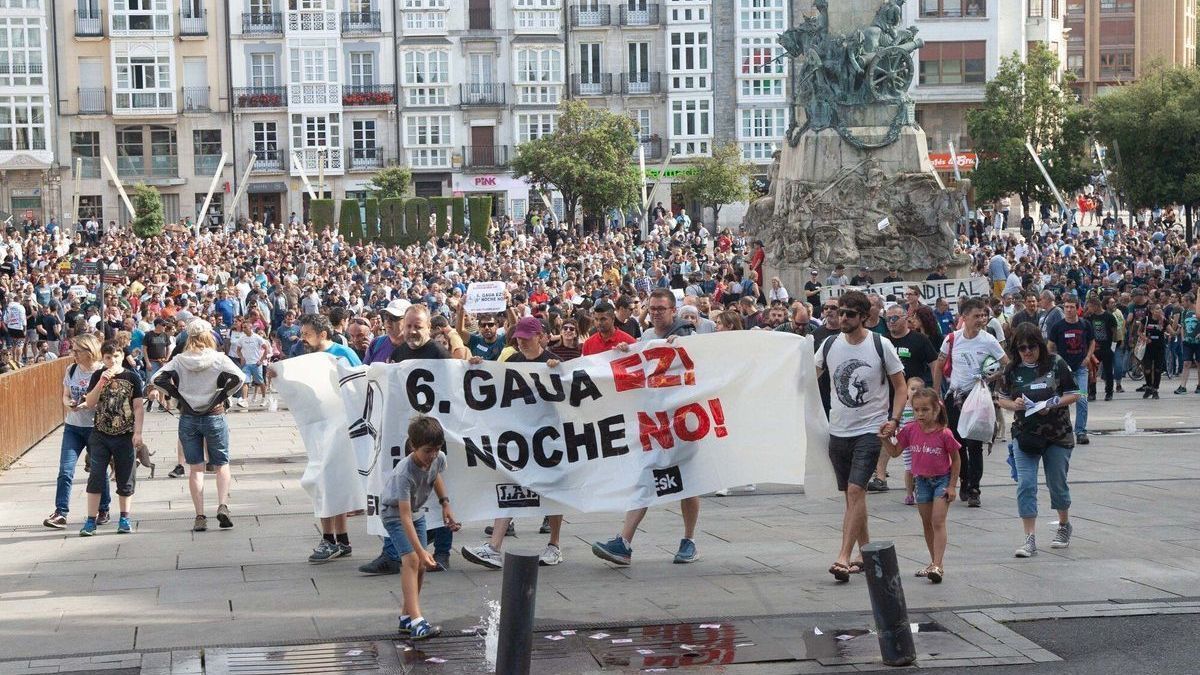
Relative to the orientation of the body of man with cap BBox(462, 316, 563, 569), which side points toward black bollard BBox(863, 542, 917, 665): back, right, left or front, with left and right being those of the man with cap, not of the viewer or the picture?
left

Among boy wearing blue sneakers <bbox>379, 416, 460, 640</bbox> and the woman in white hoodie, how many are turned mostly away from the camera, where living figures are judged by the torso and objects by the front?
1

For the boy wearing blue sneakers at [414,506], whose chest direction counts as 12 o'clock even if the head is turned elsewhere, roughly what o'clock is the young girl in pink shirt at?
The young girl in pink shirt is roughly at 10 o'clock from the boy wearing blue sneakers.

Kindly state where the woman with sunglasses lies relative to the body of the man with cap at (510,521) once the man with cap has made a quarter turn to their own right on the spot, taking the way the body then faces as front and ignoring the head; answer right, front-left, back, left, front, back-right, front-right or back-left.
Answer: back-right

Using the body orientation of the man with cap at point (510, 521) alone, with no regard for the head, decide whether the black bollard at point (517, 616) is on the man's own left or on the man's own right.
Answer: on the man's own left

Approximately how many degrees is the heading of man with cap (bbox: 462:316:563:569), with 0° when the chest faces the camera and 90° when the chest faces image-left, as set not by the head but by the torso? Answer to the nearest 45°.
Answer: approximately 45°

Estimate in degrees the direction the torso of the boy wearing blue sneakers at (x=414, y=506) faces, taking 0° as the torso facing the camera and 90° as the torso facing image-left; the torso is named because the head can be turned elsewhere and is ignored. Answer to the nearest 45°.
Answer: approximately 315°

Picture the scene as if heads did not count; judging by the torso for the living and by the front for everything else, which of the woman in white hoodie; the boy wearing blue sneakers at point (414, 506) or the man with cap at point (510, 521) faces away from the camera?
the woman in white hoodie

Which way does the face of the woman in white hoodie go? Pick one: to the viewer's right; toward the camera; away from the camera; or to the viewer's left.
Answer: away from the camera

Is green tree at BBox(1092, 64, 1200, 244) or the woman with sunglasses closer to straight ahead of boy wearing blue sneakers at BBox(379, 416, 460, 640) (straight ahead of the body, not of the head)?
the woman with sunglasses

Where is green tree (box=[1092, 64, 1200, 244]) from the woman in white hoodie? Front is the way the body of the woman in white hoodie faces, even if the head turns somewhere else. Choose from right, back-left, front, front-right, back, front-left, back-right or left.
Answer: front-right

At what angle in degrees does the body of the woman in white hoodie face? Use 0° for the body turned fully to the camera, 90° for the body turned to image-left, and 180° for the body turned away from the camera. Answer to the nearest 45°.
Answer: approximately 180°

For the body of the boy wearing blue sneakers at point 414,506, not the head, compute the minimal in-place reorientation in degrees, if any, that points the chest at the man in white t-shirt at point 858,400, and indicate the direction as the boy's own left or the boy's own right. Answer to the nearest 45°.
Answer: approximately 45° to the boy's own left

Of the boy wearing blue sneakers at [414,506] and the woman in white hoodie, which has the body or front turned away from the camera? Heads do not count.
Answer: the woman in white hoodie
